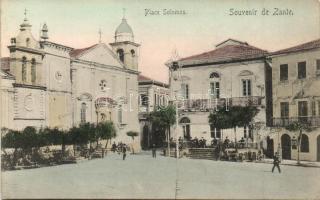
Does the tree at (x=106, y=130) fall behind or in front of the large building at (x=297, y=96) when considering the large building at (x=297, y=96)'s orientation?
in front

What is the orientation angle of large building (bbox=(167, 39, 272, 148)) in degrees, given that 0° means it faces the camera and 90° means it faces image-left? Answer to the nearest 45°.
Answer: approximately 0°

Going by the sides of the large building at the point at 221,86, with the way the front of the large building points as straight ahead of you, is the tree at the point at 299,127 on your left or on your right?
on your left

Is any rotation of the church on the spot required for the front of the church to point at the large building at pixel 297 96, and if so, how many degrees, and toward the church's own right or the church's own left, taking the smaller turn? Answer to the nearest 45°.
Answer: approximately 45° to the church's own left

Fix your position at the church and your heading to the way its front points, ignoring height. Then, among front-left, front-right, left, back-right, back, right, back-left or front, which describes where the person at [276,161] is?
front-left

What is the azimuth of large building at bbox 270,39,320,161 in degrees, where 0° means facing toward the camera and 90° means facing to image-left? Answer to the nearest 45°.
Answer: approximately 45°

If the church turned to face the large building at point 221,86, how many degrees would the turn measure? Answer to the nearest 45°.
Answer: approximately 45° to its left

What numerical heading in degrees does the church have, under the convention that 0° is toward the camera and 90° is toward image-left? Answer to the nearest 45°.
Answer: approximately 315°

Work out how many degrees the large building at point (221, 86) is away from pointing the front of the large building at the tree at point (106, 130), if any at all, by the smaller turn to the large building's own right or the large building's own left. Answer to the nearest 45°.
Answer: approximately 90° to the large building's own right

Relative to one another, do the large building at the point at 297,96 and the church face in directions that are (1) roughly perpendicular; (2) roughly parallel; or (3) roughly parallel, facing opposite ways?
roughly perpendicular

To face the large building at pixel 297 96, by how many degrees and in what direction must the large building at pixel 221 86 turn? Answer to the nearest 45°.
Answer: approximately 90° to its left
